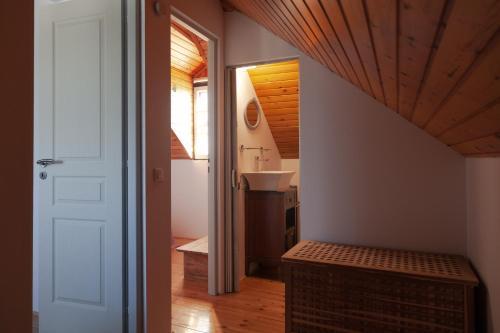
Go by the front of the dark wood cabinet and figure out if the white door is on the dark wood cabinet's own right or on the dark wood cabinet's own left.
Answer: on the dark wood cabinet's own right

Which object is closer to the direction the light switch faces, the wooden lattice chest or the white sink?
the wooden lattice chest

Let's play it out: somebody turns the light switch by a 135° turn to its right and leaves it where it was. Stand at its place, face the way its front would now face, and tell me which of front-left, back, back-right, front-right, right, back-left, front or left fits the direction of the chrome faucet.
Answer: right
